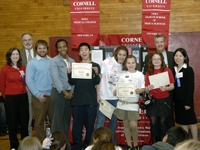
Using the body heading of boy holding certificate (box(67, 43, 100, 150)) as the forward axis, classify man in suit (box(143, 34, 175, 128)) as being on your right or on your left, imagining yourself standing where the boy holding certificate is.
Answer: on your left

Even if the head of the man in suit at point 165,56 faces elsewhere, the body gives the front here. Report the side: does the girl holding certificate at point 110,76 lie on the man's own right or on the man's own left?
on the man's own right

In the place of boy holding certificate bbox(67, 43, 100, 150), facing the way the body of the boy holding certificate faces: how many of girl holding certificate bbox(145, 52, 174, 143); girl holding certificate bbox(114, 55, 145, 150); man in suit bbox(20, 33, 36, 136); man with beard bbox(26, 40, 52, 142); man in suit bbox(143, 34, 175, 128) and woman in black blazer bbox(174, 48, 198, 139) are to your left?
4
